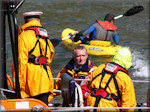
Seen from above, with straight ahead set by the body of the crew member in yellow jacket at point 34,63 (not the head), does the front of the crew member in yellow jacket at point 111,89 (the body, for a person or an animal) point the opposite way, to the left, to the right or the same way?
to the right
